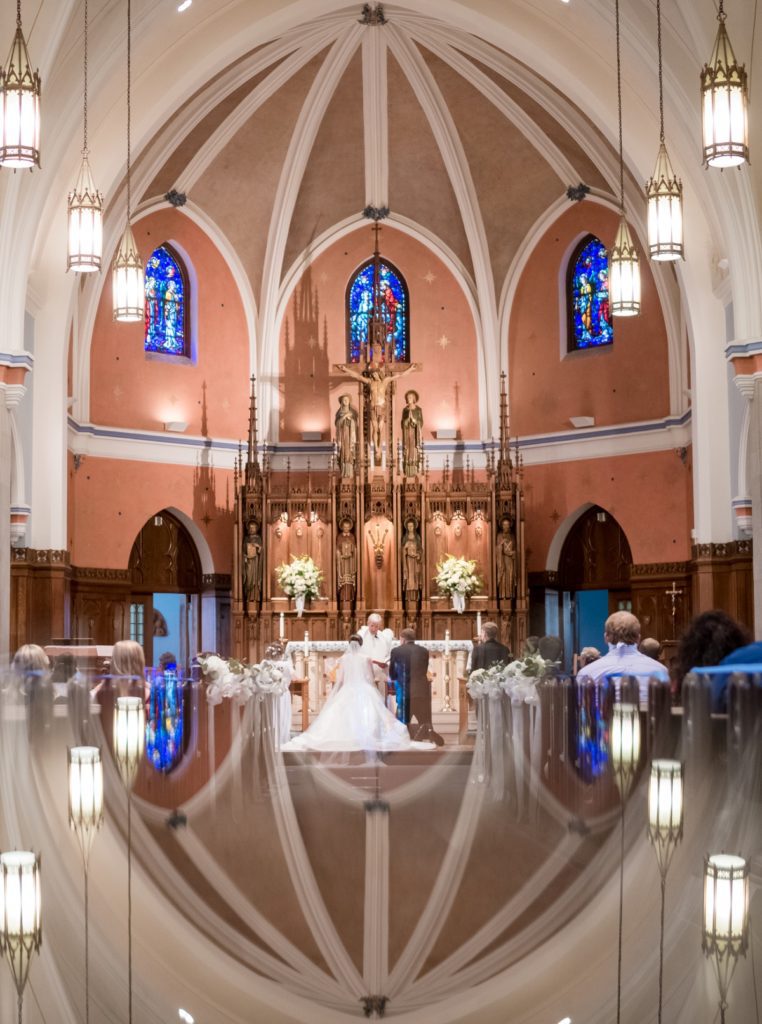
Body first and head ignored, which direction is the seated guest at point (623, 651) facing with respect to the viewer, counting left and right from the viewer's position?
facing away from the viewer

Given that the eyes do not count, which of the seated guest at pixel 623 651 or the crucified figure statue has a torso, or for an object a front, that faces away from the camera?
the seated guest

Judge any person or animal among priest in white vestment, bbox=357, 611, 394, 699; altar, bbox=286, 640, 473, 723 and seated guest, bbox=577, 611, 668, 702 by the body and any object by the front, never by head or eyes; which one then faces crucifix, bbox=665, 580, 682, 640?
the seated guest

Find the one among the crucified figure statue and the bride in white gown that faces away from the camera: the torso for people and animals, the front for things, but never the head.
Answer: the bride in white gown

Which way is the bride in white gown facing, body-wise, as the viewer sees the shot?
away from the camera

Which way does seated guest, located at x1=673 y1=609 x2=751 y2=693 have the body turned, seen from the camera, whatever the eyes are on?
away from the camera

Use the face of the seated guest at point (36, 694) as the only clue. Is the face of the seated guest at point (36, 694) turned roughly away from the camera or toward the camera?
away from the camera

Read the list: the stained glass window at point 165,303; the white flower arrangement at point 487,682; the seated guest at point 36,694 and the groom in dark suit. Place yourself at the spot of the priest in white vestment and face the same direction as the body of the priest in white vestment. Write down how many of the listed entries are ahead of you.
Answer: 3
